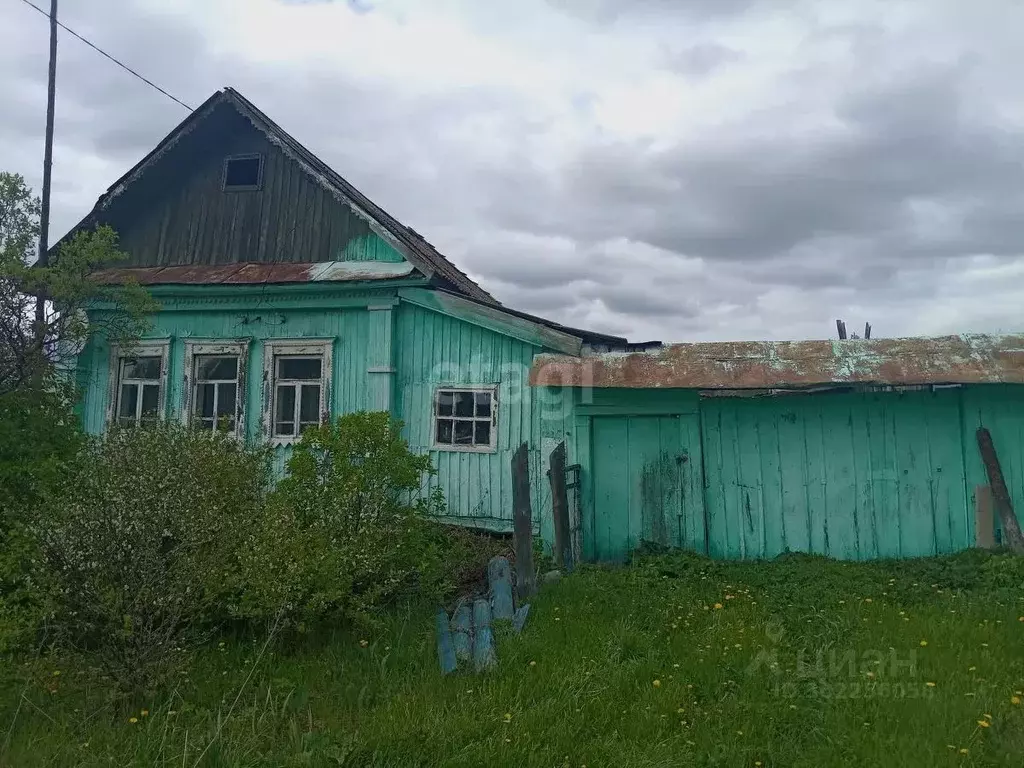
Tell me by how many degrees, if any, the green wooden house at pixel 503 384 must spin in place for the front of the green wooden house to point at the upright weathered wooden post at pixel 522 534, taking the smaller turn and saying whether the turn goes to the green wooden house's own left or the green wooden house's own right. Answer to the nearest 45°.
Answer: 0° — it already faces it

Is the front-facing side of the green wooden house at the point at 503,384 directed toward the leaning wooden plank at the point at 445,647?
yes

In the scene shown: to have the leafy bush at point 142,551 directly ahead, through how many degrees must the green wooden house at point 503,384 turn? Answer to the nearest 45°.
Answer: approximately 45° to its right

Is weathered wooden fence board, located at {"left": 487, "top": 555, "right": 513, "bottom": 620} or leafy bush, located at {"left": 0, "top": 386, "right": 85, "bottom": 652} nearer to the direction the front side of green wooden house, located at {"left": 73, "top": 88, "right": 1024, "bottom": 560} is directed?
the weathered wooden fence board

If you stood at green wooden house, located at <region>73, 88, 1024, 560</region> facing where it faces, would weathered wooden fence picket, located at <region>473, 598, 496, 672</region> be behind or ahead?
ahead

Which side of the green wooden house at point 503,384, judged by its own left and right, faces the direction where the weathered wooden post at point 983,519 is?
left

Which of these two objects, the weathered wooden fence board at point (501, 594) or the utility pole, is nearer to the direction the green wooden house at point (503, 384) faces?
the weathered wooden fence board

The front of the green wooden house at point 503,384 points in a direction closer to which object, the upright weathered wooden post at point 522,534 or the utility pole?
the upright weathered wooden post

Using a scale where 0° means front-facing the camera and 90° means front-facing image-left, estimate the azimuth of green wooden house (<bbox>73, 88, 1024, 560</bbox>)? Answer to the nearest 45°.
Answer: approximately 0°

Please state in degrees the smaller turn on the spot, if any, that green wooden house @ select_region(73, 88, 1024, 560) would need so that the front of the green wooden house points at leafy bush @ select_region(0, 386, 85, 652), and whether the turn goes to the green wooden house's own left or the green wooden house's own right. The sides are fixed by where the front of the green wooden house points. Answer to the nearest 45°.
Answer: approximately 45° to the green wooden house's own right
